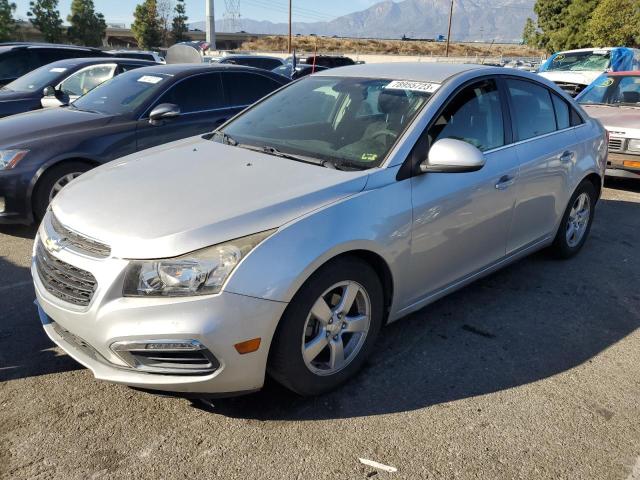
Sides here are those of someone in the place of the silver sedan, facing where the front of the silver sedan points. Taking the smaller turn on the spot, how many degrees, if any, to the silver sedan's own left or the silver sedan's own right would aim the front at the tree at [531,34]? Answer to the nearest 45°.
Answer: approximately 135° to the silver sedan's own right

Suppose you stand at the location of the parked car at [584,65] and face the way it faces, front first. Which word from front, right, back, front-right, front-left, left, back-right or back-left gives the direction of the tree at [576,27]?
back-right

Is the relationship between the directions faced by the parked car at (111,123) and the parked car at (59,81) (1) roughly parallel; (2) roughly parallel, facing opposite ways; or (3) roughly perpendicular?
roughly parallel

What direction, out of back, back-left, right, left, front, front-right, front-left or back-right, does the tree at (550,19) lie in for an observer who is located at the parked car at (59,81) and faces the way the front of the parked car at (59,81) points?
back

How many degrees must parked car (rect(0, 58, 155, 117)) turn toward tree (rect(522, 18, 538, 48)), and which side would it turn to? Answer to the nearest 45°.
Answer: approximately 180°

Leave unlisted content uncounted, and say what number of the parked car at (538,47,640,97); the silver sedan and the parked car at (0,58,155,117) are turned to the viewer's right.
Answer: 0

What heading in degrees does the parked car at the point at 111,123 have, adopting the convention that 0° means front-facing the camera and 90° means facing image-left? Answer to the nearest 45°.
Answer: approximately 45°

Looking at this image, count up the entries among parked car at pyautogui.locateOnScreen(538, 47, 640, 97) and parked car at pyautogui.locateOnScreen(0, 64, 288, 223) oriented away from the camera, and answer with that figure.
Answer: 0

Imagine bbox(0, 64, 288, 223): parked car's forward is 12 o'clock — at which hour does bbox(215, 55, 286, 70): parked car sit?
bbox(215, 55, 286, 70): parked car is roughly at 5 o'clock from bbox(0, 64, 288, 223): parked car.

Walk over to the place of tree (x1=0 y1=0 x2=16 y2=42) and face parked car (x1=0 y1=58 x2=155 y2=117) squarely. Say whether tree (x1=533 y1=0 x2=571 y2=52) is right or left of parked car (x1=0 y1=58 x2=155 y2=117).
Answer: left

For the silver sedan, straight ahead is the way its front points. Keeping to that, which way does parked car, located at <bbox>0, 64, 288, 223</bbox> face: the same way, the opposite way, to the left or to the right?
the same way

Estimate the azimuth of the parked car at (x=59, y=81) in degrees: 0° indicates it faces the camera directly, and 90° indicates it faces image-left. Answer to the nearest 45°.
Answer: approximately 45°

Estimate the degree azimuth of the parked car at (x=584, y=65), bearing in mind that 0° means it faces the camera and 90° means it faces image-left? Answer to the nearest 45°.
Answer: approximately 45°

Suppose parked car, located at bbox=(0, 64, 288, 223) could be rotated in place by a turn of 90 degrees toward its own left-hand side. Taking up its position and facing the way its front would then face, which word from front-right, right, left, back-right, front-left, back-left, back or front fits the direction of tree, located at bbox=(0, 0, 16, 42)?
back-left

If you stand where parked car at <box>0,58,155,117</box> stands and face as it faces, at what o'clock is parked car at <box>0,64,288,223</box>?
parked car at <box>0,64,288,223</box> is roughly at 10 o'clock from parked car at <box>0,58,155,117</box>.

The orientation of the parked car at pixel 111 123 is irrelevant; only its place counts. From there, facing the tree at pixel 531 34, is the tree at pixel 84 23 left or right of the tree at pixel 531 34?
left

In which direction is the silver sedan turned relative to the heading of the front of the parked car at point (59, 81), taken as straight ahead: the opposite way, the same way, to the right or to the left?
the same way
